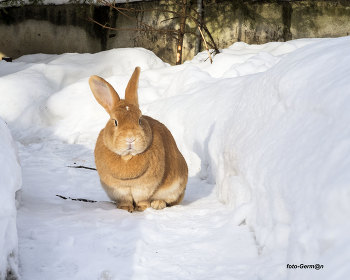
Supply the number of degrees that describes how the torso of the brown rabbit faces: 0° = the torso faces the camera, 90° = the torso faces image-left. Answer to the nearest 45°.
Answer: approximately 45°
